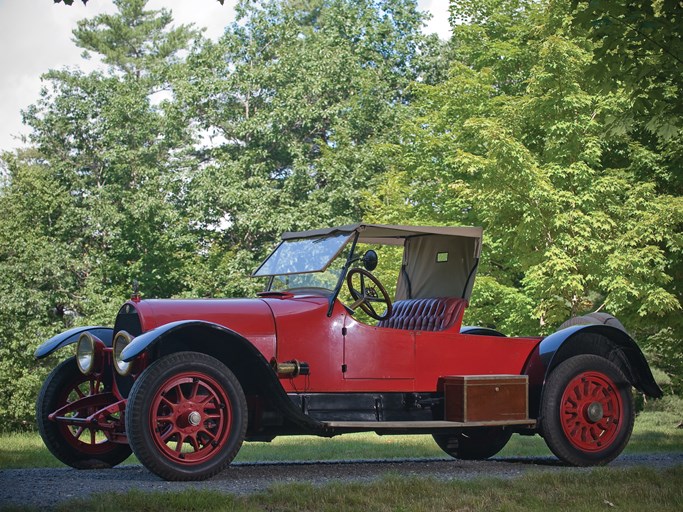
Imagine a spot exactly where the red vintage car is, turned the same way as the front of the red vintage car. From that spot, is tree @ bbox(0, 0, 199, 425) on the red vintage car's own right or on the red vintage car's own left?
on the red vintage car's own right

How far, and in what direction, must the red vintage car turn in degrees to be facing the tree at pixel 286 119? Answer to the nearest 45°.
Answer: approximately 135° to its right

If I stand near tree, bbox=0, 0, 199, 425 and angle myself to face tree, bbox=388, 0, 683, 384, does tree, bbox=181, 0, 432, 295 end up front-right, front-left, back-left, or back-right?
front-left

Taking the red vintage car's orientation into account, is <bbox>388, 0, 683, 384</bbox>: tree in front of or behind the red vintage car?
behind

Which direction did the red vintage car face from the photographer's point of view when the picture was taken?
facing the viewer and to the left of the viewer

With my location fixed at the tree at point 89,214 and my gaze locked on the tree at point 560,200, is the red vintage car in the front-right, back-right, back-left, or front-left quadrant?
front-right
